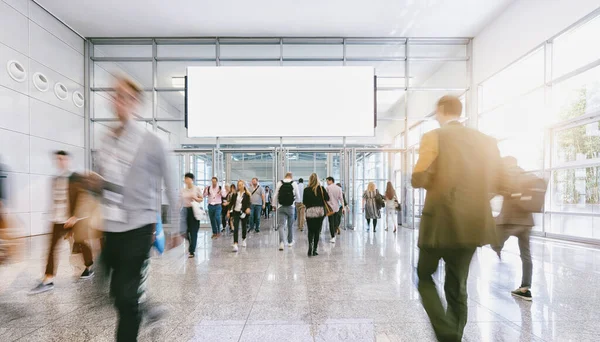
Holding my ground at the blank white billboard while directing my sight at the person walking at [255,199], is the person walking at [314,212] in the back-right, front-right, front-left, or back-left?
front-left

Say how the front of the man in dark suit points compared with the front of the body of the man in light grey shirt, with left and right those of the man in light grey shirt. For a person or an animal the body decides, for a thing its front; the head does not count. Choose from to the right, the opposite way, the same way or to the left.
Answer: the opposite way

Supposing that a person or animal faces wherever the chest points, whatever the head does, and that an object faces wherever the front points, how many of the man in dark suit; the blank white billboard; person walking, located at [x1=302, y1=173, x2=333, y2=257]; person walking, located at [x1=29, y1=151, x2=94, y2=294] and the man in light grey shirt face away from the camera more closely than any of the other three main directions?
2

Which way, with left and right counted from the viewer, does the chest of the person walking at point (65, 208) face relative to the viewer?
facing the viewer and to the left of the viewer

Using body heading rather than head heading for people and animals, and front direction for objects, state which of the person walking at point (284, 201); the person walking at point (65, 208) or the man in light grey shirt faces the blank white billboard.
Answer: the person walking at point (284, 201)

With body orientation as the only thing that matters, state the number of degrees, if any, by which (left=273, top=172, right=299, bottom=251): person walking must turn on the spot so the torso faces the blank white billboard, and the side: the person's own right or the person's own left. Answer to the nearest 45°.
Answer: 0° — they already face it

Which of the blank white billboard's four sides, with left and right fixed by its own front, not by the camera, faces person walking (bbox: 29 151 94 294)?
front

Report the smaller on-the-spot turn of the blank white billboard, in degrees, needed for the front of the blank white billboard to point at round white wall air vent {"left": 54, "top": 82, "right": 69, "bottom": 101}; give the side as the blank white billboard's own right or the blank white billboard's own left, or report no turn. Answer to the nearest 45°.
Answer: approximately 90° to the blank white billboard's own right

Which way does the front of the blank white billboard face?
toward the camera
